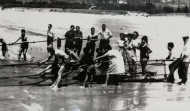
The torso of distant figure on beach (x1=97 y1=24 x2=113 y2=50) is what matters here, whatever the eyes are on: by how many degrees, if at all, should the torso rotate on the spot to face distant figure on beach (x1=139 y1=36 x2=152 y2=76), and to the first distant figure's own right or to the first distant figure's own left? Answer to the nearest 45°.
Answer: approximately 90° to the first distant figure's own left

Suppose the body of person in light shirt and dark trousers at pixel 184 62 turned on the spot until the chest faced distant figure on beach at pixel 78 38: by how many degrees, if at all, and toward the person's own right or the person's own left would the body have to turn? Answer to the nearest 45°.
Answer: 0° — they already face them

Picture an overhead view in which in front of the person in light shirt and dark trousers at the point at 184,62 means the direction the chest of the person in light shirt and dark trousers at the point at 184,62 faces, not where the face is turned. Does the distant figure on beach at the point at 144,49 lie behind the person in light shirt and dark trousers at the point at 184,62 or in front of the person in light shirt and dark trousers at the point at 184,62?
in front

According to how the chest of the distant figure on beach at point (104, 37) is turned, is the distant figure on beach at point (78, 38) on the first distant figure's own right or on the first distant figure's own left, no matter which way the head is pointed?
on the first distant figure's own right

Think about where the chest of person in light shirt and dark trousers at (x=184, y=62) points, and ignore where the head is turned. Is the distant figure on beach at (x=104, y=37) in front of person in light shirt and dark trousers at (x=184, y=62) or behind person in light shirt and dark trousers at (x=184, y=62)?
in front

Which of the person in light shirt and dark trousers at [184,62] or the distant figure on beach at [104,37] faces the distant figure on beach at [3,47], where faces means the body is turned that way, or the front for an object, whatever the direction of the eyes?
the person in light shirt and dark trousers at [184,62]

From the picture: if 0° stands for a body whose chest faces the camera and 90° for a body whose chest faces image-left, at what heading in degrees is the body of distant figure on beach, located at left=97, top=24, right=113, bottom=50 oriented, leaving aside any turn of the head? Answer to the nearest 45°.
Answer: approximately 0°

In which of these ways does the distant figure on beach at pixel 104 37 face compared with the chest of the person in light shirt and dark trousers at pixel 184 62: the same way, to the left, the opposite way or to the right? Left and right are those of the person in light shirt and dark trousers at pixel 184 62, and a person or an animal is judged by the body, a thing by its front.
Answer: to the left

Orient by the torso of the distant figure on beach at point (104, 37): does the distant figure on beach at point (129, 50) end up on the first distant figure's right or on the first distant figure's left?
on the first distant figure's left

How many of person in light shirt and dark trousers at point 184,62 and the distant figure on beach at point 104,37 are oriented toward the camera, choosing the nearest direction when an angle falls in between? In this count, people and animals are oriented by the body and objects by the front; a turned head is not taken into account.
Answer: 1

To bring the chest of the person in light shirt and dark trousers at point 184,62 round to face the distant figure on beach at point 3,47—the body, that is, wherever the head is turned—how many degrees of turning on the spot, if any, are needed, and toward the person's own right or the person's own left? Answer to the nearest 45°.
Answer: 0° — they already face them

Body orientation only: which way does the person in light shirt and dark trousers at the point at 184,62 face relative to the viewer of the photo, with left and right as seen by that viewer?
facing to the left of the viewer
